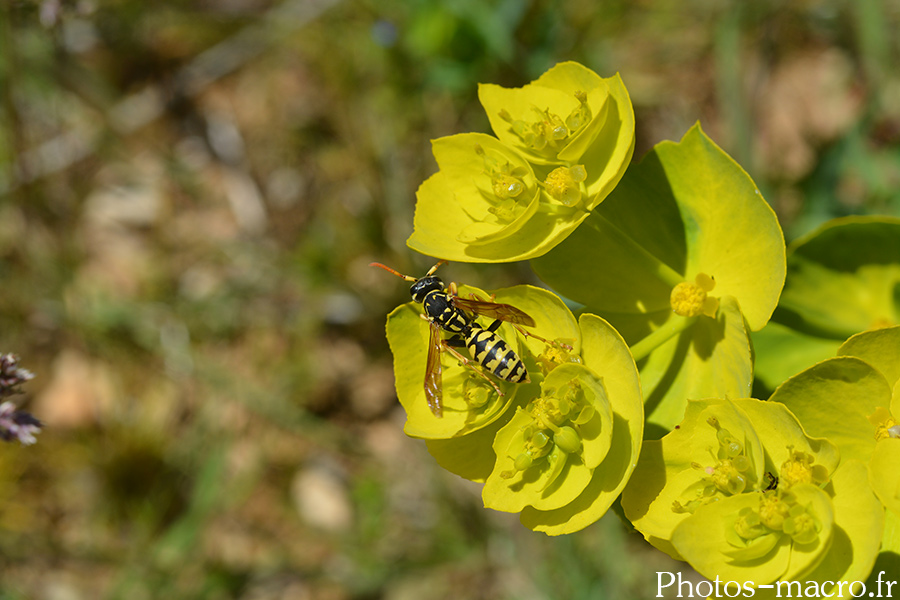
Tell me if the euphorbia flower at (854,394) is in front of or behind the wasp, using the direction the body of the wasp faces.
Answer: behind

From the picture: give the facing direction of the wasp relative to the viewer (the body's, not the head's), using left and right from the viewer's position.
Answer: facing away from the viewer and to the left of the viewer
